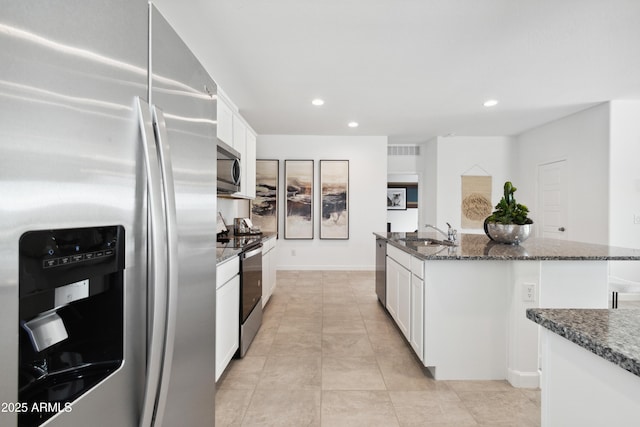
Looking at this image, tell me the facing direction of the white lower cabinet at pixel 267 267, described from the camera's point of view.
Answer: facing to the right of the viewer

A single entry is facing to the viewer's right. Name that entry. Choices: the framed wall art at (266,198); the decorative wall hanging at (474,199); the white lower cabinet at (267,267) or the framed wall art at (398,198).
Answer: the white lower cabinet

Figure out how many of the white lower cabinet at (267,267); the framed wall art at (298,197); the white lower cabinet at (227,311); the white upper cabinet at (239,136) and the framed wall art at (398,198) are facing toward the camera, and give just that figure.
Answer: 2

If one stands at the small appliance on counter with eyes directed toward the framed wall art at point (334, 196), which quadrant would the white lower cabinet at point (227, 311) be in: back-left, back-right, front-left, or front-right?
back-right

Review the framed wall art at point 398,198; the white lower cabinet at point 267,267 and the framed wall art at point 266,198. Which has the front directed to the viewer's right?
the white lower cabinet

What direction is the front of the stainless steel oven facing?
to the viewer's right

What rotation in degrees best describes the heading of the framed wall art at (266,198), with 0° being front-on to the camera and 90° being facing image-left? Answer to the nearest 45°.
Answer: approximately 0°

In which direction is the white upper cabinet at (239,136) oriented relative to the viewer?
to the viewer's right

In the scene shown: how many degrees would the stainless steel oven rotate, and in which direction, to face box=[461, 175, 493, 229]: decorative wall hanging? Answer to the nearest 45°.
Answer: approximately 45° to its left

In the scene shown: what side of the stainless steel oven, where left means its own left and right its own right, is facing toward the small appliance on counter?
left

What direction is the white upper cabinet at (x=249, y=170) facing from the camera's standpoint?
to the viewer's right

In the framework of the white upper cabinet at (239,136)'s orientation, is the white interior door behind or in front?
in front

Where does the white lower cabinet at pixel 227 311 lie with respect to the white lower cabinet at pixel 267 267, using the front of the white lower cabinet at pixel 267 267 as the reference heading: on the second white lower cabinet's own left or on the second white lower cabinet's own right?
on the second white lower cabinet's own right

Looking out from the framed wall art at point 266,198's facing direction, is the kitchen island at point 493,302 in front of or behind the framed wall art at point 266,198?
in front

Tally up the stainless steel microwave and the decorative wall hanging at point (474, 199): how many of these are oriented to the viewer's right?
1
